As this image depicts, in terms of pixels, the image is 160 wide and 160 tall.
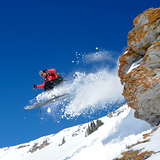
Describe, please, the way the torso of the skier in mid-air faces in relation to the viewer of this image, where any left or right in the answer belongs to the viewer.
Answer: facing the viewer and to the left of the viewer

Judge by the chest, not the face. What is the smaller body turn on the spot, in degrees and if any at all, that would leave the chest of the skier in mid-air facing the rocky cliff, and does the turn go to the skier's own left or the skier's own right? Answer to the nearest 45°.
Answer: approximately 90° to the skier's own left
